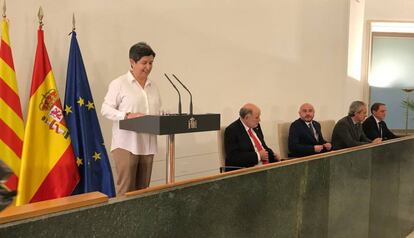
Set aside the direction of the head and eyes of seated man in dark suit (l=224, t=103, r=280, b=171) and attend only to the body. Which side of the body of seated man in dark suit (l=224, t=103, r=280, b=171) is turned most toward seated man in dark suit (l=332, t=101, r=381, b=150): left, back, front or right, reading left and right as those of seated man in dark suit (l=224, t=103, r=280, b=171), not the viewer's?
left

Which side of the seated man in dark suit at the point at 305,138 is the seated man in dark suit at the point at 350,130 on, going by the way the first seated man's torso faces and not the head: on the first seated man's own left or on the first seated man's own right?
on the first seated man's own left

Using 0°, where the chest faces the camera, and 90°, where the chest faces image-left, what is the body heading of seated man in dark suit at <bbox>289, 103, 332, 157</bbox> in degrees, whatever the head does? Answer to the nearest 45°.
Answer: approximately 315°

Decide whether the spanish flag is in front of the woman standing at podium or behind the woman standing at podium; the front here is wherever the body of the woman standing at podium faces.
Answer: behind

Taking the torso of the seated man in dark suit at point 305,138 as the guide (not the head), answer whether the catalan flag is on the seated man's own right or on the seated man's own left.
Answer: on the seated man's own right

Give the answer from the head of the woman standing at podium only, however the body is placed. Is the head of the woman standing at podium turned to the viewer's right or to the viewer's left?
to the viewer's right

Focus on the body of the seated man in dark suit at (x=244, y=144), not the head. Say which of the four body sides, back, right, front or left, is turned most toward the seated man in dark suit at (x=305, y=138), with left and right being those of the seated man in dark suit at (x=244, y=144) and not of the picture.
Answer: left

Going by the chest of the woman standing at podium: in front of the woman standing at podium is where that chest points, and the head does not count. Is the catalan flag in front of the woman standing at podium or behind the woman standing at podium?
behind

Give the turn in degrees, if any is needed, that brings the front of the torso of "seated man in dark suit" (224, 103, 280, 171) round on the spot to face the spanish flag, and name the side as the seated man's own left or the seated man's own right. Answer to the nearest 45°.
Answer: approximately 90° to the seated man's own right

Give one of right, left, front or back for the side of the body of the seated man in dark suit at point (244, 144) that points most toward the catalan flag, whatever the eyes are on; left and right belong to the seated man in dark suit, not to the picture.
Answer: right

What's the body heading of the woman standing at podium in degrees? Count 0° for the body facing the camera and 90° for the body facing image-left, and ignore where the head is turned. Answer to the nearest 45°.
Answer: approximately 315°
